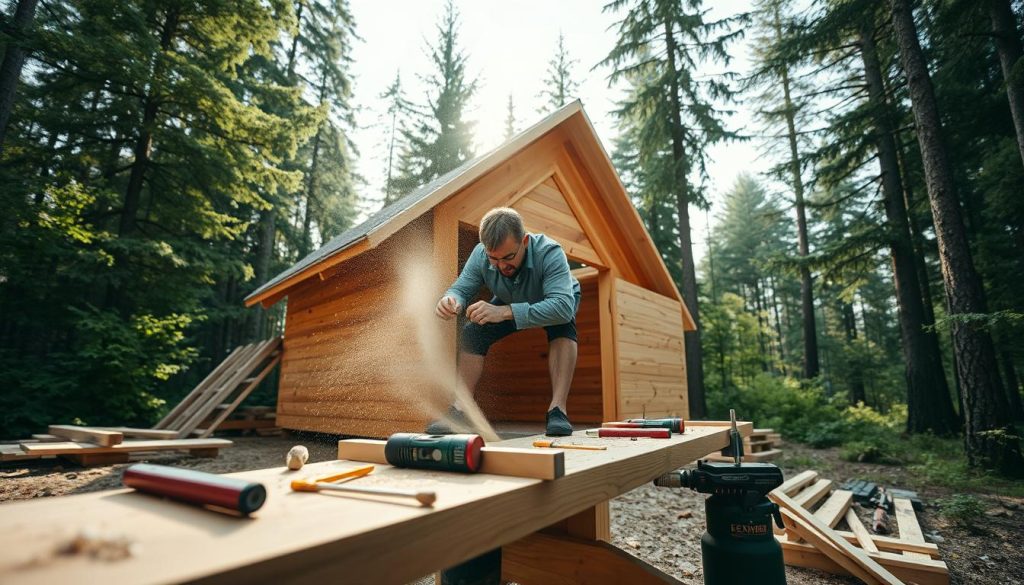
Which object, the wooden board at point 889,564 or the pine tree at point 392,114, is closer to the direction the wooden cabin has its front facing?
the wooden board

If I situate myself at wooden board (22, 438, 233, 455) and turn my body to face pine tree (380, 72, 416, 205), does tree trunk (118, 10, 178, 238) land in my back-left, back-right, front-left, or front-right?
front-left

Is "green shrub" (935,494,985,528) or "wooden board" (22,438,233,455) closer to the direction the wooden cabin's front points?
the green shrub

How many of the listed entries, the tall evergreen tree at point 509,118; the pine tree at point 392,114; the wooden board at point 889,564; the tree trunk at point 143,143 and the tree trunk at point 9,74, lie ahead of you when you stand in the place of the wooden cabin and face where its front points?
1

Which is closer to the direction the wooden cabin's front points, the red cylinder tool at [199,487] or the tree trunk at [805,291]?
the red cylinder tool

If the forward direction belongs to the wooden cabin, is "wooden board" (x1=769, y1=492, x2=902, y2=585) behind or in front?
in front

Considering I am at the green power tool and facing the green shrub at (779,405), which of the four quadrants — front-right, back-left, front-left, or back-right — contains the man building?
front-left

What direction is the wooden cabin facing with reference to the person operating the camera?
facing the viewer and to the right of the viewer

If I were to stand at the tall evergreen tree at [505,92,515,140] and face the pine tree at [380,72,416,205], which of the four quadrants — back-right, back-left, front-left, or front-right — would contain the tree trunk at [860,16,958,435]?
back-left

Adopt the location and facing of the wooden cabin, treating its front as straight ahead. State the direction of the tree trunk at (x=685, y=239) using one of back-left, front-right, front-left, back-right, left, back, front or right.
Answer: left

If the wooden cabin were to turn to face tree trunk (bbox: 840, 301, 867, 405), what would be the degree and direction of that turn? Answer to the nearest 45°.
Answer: approximately 90° to its left

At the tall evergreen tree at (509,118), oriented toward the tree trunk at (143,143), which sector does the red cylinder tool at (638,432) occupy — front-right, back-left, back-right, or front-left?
front-left

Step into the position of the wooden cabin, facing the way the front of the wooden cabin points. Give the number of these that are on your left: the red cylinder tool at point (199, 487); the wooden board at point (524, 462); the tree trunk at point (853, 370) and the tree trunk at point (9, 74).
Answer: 1

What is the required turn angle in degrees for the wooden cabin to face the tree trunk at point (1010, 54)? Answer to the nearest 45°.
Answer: approximately 45° to its left

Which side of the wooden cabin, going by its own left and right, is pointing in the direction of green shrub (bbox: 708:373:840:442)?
left
